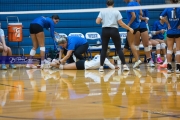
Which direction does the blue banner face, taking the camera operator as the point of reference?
facing the viewer
